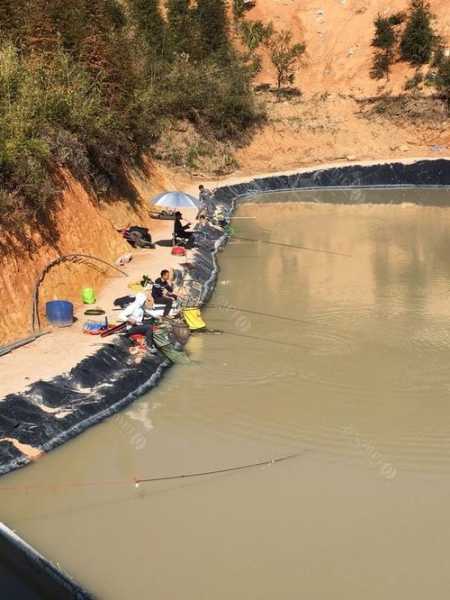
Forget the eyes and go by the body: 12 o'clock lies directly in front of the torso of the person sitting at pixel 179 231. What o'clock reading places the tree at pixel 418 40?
The tree is roughly at 10 o'clock from the person sitting.

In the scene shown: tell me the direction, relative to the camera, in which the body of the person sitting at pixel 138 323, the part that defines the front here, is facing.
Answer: to the viewer's right

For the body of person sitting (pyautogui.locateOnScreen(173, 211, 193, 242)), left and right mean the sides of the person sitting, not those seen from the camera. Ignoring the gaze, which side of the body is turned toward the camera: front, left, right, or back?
right

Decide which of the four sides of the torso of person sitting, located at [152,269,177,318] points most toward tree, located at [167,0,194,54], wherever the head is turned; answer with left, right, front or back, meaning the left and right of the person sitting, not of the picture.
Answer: left

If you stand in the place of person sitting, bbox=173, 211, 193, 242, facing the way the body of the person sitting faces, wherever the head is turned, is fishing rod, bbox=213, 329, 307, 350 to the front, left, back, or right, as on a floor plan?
right

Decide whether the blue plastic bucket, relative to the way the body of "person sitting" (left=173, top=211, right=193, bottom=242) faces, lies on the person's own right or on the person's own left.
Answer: on the person's own right

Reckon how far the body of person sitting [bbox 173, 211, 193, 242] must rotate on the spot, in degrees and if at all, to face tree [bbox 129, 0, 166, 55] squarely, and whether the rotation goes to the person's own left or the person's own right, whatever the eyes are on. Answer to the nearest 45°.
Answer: approximately 90° to the person's own left

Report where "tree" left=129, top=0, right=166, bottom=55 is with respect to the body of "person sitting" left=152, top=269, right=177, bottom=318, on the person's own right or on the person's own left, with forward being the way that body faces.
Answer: on the person's own left

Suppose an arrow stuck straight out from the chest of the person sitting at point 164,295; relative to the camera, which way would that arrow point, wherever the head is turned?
to the viewer's right
